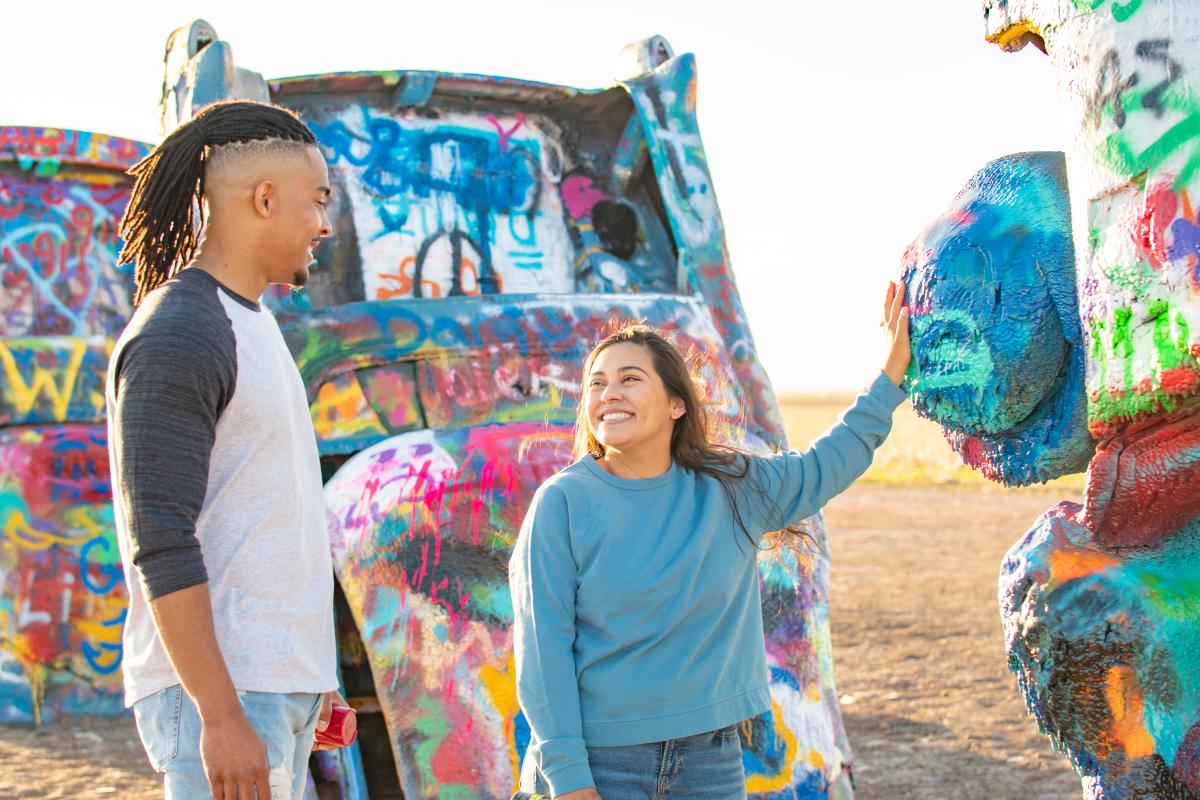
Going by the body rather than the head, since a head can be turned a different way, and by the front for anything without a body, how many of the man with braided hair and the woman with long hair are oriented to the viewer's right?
1

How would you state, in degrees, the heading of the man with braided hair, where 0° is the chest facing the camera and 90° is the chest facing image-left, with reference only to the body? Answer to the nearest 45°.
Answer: approximately 270°

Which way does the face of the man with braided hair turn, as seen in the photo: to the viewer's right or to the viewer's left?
to the viewer's right

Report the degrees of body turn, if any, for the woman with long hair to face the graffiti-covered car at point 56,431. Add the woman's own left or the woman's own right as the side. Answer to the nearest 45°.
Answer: approximately 135° to the woman's own right

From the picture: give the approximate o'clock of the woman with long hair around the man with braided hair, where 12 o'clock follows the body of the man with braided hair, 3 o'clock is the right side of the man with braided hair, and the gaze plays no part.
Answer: The woman with long hair is roughly at 12 o'clock from the man with braided hair.

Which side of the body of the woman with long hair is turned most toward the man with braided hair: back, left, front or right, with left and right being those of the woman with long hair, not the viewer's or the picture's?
right

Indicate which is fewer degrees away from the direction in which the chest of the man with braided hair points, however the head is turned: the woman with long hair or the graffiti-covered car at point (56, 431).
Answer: the woman with long hair

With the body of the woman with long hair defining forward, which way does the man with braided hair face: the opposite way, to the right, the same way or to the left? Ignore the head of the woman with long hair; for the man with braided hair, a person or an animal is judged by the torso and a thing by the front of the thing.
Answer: to the left

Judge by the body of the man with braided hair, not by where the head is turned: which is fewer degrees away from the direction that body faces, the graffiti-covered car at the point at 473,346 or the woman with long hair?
the woman with long hair

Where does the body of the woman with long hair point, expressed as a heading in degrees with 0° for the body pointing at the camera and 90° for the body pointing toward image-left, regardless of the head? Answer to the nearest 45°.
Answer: approximately 0°

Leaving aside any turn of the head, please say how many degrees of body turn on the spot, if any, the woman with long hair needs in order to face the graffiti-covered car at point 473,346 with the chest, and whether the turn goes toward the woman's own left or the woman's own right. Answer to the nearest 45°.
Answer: approximately 180°

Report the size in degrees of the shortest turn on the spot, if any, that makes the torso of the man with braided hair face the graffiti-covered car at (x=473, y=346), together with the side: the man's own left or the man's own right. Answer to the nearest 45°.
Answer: approximately 45° to the man's own left
